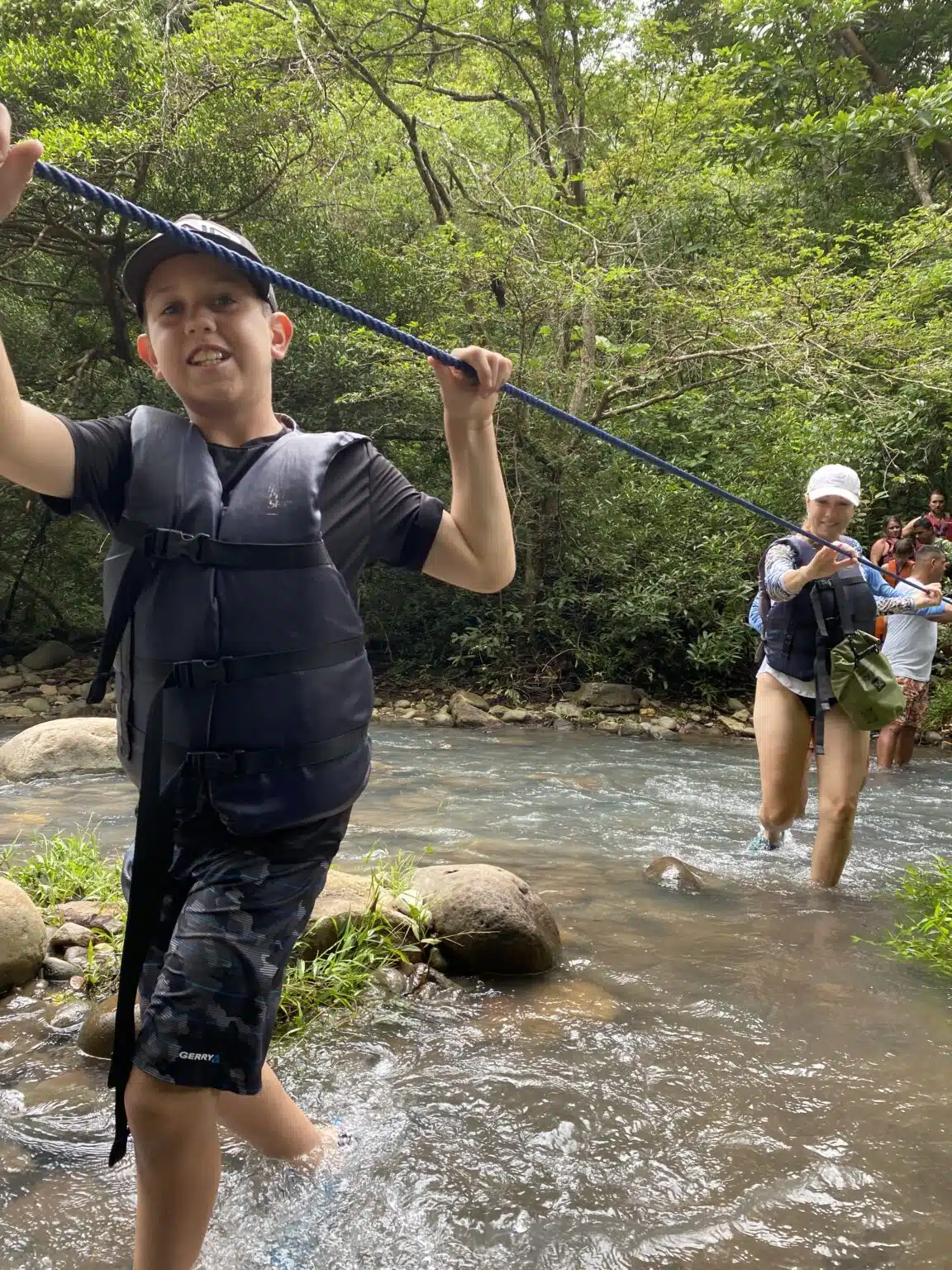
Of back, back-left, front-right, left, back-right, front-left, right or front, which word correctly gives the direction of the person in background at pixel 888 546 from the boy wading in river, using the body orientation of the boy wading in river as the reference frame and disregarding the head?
back-left

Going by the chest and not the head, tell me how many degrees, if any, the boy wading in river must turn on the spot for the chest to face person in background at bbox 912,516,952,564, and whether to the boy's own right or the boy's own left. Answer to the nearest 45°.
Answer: approximately 135° to the boy's own left

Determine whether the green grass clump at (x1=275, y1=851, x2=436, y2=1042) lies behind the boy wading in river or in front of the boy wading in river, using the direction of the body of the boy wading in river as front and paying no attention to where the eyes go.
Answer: behind

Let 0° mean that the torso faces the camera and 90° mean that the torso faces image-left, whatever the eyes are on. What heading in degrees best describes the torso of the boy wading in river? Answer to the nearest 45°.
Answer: approximately 0°

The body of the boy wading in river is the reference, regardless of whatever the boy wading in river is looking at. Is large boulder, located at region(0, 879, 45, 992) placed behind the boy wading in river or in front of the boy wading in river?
behind

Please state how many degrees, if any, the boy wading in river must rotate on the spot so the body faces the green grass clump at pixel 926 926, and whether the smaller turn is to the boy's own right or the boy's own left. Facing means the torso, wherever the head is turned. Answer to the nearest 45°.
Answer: approximately 135° to the boy's own left

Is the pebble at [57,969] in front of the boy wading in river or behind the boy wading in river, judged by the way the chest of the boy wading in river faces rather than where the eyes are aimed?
behind

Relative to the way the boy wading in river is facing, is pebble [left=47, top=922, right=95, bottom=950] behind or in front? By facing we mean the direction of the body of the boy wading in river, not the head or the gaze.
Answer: behind

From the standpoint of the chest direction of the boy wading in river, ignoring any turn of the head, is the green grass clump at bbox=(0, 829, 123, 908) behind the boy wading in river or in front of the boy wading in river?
behind
